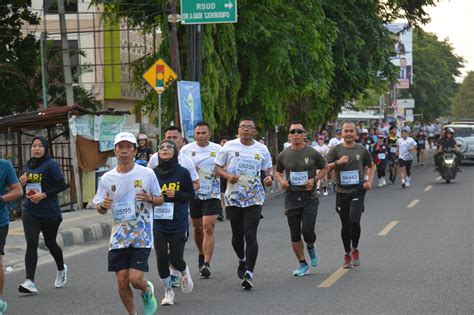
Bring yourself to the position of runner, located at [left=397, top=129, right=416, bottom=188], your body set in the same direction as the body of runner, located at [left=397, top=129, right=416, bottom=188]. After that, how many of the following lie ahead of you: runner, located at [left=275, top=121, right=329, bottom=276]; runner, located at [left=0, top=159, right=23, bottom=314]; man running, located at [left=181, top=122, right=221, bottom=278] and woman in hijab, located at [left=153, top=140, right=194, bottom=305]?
4

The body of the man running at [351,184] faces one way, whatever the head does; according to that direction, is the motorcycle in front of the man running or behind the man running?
behind

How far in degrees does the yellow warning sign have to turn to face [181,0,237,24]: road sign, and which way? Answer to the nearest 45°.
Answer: approximately 135° to its left

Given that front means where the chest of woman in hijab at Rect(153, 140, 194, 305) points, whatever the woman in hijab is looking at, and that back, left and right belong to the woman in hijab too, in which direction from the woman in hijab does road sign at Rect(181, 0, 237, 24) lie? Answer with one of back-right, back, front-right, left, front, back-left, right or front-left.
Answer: back-right

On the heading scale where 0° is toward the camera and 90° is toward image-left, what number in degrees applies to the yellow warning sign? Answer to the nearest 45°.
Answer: approximately 0°

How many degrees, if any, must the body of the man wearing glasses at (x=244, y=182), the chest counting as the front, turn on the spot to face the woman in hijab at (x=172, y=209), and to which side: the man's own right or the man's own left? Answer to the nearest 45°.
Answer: approximately 45° to the man's own right

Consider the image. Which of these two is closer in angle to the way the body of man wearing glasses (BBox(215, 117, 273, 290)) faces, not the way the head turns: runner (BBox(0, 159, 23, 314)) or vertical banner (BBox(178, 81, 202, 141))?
the runner

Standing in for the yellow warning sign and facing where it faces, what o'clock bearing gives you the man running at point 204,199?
The man running is roughly at 12 o'clock from the yellow warning sign.

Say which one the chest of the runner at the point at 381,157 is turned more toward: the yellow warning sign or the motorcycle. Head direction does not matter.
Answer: the yellow warning sign

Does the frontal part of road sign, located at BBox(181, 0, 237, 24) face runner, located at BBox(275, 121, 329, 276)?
yes

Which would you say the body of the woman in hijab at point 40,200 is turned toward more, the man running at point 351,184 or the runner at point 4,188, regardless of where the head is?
the runner

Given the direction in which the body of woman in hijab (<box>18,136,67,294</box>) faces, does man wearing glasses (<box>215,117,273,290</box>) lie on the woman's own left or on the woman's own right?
on the woman's own left
